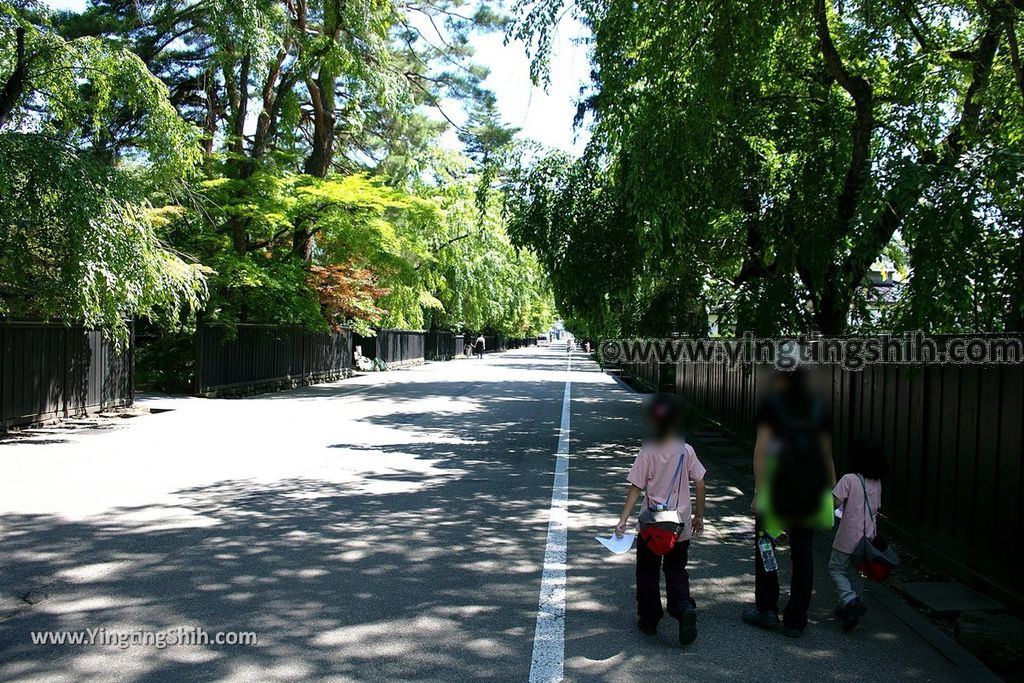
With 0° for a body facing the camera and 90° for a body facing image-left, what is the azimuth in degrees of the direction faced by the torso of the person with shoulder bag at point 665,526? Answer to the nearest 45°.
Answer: approximately 180°

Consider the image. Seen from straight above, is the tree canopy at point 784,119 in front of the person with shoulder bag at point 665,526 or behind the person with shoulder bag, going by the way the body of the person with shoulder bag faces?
in front

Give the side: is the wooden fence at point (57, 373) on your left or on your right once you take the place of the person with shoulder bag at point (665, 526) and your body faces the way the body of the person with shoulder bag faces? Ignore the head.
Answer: on your left

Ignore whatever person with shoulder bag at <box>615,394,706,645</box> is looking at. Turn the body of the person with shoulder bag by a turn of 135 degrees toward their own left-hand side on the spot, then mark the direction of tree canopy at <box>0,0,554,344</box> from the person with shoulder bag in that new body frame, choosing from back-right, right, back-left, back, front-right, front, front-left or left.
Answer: right

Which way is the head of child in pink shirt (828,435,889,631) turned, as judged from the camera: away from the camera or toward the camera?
away from the camera
